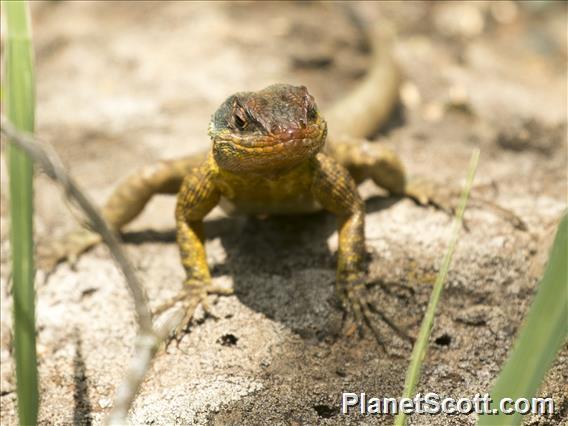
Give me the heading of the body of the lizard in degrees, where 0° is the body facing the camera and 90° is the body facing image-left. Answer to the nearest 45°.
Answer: approximately 0°

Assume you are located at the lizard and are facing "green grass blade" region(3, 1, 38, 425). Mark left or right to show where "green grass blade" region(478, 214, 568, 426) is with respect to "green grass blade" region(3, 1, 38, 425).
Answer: left
